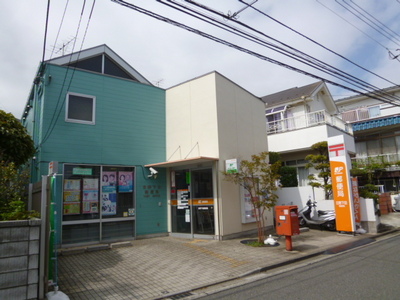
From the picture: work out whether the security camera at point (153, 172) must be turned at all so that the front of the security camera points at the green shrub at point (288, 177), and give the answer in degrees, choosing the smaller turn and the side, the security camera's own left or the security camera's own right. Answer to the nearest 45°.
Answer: approximately 45° to the security camera's own left

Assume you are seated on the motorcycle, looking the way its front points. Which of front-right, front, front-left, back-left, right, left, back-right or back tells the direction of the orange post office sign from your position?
back

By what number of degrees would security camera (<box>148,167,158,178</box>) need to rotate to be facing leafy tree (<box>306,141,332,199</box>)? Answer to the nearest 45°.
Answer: approximately 45° to its left

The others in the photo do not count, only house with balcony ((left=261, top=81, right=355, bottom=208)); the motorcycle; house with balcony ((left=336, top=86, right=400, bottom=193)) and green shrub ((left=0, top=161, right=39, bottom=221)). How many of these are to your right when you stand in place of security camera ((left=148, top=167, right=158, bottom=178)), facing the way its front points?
1

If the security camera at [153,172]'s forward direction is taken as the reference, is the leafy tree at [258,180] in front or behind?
in front

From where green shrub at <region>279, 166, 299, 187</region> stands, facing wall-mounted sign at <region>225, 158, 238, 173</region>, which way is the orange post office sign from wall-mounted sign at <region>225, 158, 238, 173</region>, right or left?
left

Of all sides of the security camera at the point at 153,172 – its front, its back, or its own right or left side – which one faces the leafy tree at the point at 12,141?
right

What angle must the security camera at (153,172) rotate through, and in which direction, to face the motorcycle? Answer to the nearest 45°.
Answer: approximately 45° to its left

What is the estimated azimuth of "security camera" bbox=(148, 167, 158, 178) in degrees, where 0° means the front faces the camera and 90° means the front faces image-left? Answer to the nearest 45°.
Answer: approximately 315°

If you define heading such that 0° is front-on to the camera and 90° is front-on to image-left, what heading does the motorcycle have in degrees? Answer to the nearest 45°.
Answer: approximately 135°

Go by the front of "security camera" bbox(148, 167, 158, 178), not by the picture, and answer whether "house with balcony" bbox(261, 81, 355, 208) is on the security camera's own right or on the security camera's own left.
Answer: on the security camera's own left

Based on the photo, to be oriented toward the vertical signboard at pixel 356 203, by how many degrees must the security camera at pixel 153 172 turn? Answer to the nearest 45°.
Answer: approximately 45° to its left

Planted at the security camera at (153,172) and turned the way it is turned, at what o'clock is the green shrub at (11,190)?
The green shrub is roughly at 3 o'clock from the security camera.

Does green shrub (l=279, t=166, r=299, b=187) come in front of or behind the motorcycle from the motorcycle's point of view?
in front
